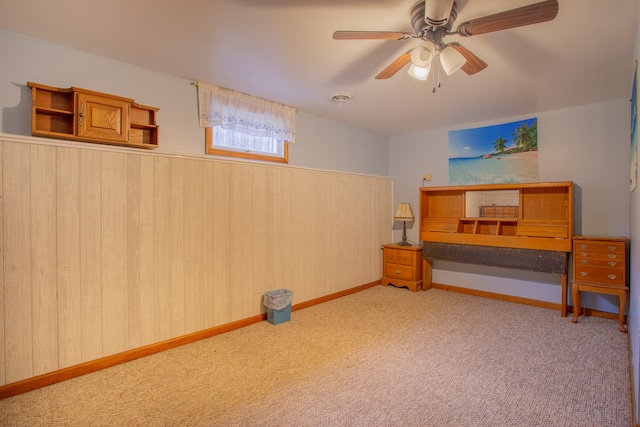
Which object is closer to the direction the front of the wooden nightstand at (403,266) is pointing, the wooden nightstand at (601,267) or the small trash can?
the small trash can

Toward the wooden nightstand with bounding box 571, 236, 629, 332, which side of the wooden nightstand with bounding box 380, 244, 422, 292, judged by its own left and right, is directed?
left

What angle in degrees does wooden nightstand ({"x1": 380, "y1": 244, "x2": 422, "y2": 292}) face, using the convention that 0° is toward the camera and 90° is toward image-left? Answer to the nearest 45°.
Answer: approximately 45°

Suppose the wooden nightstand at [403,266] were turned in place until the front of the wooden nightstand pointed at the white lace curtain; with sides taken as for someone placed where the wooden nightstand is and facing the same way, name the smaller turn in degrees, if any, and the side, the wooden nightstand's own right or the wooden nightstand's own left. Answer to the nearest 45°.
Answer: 0° — it already faces it

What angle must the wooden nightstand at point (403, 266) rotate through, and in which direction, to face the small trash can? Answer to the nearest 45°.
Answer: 0° — it already faces it

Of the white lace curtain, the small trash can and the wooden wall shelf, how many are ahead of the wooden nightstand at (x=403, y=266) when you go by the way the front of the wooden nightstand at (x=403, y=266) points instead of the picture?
3

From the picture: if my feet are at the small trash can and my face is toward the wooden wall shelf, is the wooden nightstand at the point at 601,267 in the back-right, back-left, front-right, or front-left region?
back-left

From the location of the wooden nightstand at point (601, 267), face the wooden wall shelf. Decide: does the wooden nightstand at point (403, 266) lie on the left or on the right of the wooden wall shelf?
right

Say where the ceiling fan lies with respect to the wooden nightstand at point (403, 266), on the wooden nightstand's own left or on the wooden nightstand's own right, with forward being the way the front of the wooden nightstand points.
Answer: on the wooden nightstand's own left

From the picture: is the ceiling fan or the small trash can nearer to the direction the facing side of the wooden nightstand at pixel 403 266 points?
the small trash can
